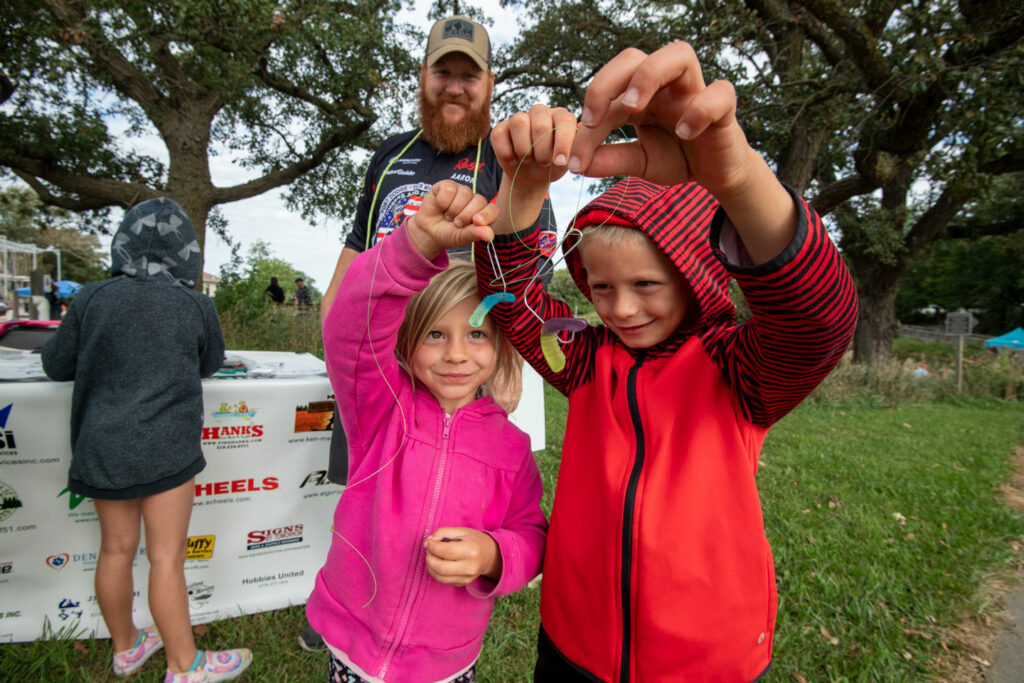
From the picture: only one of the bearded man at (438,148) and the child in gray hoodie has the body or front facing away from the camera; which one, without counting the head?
the child in gray hoodie

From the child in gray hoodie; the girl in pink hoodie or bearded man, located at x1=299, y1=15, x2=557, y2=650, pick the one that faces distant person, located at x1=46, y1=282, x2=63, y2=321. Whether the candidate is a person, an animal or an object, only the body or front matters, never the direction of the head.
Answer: the child in gray hoodie

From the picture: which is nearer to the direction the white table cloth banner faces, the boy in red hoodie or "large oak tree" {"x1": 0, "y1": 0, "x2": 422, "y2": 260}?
the boy in red hoodie

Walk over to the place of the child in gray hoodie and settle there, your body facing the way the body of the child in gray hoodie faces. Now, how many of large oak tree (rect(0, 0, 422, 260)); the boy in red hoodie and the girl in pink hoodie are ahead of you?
1

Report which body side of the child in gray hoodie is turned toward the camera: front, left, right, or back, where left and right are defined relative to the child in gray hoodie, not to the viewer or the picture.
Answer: back

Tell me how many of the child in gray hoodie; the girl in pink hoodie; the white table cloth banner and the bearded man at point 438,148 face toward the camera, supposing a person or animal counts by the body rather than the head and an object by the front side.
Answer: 3

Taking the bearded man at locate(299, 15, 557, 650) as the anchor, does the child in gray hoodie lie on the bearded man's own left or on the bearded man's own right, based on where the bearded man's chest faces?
on the bearded man's own right

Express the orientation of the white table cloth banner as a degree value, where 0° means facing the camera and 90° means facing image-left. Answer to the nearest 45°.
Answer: approximately 0°

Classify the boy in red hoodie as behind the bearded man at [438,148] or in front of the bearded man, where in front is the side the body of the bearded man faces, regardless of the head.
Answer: in front

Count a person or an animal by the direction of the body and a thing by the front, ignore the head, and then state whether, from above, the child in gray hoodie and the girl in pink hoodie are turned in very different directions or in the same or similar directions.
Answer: very different directions
